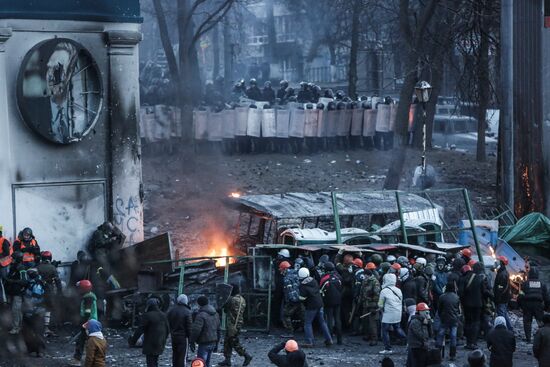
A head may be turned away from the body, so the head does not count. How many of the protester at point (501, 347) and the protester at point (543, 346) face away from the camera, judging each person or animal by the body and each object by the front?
2

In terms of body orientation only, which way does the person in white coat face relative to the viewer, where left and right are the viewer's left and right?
facing away from the viewer and to the left of the viewer

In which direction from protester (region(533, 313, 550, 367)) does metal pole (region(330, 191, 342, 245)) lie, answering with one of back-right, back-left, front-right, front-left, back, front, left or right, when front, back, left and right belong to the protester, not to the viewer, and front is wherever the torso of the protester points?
front-left

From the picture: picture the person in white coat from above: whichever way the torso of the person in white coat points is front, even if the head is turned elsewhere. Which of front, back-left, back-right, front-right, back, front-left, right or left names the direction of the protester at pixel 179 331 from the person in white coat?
left

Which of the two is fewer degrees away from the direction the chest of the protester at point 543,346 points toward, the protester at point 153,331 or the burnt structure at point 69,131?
the burnt structure

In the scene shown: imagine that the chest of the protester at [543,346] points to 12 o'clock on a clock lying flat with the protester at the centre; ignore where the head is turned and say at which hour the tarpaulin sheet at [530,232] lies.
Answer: The tarpaulin sheet is roughly at 12 o'clock from the protester.

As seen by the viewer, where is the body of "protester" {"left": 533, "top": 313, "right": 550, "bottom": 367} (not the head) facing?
away from the camera

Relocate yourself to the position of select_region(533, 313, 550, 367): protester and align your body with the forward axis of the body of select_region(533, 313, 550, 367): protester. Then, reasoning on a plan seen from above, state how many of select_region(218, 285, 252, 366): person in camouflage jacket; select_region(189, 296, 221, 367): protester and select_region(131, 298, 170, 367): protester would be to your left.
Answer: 3

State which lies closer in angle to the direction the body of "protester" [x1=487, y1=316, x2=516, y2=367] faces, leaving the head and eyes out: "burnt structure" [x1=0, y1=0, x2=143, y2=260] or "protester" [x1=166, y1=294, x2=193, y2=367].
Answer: the burnt structure

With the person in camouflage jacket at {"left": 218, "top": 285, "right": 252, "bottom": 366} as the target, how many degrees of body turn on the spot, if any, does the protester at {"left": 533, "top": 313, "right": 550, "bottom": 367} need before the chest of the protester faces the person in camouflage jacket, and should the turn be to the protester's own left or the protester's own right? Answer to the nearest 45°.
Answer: approximately 90° to the protester's own left

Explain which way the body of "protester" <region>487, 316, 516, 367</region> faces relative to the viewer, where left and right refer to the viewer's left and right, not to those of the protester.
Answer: facing away from the viewer

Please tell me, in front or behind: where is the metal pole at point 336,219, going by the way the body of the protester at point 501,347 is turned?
in front
